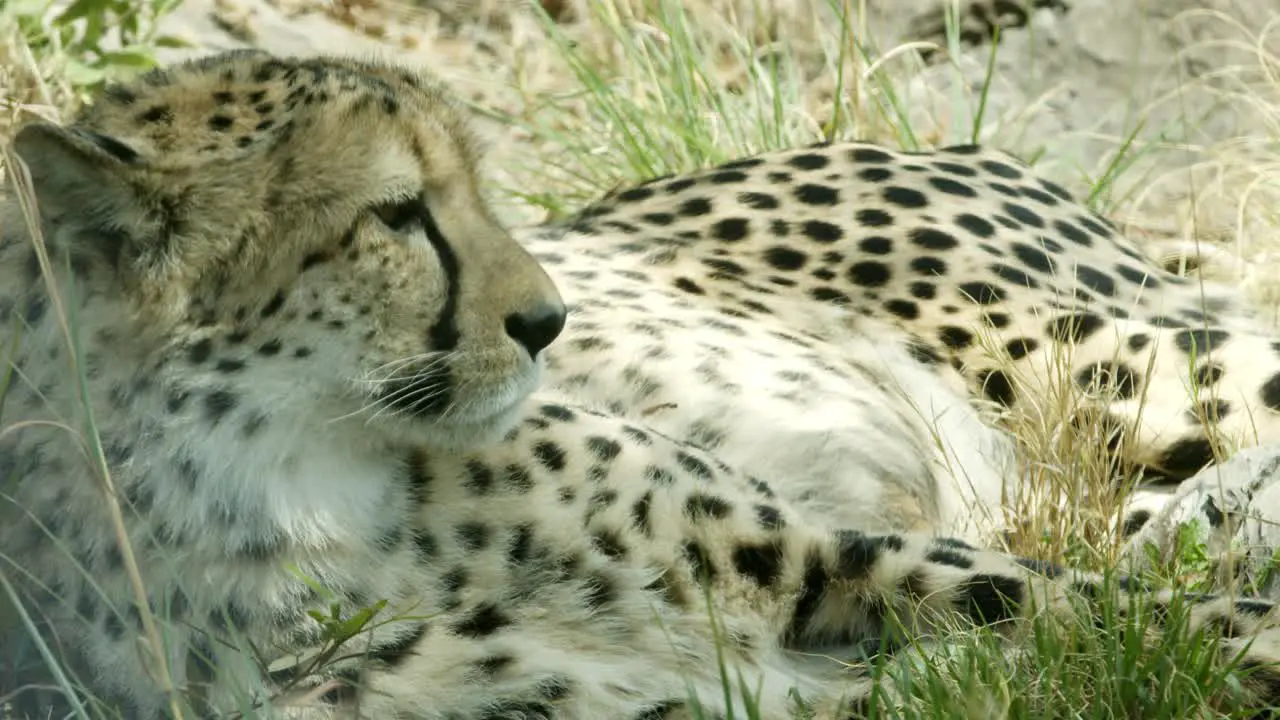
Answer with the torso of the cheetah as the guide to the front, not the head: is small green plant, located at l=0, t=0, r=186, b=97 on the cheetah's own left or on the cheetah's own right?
on the cheetah's own right

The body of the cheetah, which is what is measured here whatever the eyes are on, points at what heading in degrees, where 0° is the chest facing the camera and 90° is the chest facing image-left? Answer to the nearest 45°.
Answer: approximately 45°
